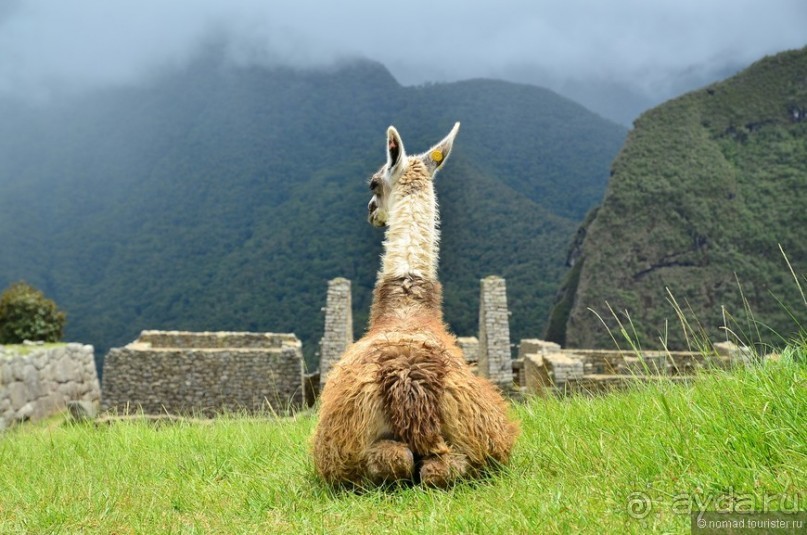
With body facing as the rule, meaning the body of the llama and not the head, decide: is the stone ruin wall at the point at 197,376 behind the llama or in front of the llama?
in front

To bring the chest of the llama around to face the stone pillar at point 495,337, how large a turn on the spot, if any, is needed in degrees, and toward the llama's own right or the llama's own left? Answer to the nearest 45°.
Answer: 0° — it already faces it

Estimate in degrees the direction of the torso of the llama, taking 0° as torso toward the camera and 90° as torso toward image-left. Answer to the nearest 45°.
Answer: approximately 180°

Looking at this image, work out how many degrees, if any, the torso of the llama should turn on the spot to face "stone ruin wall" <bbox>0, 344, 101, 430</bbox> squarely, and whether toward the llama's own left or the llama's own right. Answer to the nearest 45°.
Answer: approximately 45° to the llama's own left

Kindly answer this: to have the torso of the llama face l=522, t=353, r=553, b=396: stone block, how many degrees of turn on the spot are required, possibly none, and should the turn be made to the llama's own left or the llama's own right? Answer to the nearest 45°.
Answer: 0° — it already faces it

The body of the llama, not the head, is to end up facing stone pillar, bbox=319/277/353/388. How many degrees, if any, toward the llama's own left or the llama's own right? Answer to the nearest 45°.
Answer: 0° — it already faces it
